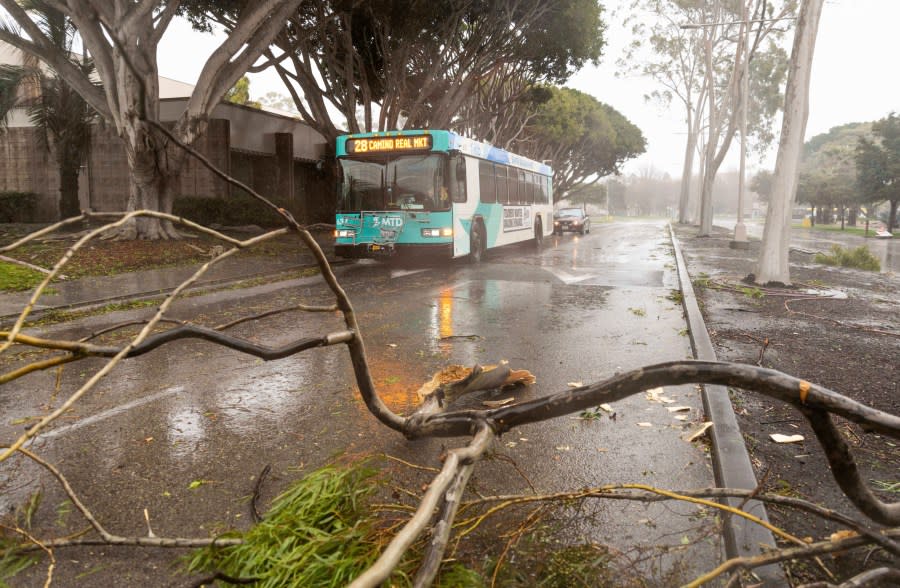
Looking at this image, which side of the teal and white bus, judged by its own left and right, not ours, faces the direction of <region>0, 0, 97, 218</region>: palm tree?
right

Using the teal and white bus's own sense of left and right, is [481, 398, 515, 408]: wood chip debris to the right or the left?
on its left

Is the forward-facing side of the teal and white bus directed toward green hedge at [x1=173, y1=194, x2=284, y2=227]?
no

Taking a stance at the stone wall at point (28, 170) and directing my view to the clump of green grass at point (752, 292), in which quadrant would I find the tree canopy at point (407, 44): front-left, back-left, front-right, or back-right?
front-left

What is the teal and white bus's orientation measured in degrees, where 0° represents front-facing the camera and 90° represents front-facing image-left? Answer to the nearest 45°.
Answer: approximately 45°

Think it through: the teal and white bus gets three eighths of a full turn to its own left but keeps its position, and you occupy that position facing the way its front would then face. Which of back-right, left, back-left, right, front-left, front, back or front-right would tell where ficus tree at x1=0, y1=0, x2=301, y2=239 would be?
back

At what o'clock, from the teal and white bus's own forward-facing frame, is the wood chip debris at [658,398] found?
The wood chip debris is roughly at 10 o'clock from the teal and white bus.

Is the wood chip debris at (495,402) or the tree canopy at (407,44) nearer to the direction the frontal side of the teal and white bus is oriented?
the wood chip debris

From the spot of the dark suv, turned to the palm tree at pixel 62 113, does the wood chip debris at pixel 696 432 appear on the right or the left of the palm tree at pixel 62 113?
left

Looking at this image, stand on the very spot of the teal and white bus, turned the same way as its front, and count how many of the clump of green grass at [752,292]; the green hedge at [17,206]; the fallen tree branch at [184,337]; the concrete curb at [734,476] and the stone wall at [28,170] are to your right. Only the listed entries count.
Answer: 2

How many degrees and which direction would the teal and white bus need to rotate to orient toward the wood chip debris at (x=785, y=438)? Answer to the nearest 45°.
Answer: approximately 45° to its left

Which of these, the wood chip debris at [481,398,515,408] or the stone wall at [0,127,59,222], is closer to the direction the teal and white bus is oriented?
the wood chip debris

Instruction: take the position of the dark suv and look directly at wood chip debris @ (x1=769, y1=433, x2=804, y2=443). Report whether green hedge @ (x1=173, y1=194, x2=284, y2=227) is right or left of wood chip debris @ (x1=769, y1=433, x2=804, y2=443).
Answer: right

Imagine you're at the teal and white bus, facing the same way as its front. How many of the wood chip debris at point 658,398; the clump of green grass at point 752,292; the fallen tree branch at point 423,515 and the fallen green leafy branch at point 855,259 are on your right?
0

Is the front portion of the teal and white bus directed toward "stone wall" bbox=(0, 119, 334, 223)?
no

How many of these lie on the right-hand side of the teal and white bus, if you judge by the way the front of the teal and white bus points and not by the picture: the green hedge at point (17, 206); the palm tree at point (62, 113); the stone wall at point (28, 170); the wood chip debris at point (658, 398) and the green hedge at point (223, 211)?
4

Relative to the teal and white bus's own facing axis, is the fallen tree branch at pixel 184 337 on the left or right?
on its left

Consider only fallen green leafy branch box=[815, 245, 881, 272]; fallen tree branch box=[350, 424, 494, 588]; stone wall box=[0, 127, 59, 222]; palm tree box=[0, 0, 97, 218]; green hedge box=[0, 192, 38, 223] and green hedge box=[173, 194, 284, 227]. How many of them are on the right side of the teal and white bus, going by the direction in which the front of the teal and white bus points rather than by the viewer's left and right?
4

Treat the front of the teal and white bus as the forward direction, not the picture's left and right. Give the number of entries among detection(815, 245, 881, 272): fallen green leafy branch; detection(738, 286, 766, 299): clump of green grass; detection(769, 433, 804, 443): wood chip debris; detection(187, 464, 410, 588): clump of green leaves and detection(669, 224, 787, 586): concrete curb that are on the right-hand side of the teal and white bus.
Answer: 0

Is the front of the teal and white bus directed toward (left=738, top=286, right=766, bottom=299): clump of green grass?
no

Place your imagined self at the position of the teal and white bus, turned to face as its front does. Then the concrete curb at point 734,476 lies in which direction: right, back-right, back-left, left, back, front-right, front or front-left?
front-left
